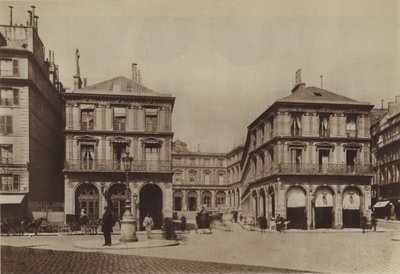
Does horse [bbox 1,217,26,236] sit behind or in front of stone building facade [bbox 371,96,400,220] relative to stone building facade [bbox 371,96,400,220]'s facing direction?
in front

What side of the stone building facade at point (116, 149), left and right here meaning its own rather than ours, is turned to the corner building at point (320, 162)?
left

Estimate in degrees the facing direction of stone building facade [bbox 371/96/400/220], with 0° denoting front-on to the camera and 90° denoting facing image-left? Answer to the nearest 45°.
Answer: approximately 45°

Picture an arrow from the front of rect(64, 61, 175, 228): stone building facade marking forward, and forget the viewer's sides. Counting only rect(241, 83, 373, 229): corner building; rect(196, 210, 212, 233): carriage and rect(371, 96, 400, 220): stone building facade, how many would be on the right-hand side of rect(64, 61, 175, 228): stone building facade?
0

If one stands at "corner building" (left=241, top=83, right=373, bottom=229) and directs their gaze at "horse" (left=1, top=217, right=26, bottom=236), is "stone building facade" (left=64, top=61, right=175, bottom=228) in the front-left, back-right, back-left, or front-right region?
front-right

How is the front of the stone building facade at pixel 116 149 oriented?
toward the camera

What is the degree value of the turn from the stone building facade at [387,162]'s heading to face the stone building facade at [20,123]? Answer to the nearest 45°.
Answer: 0° — it already faces it
